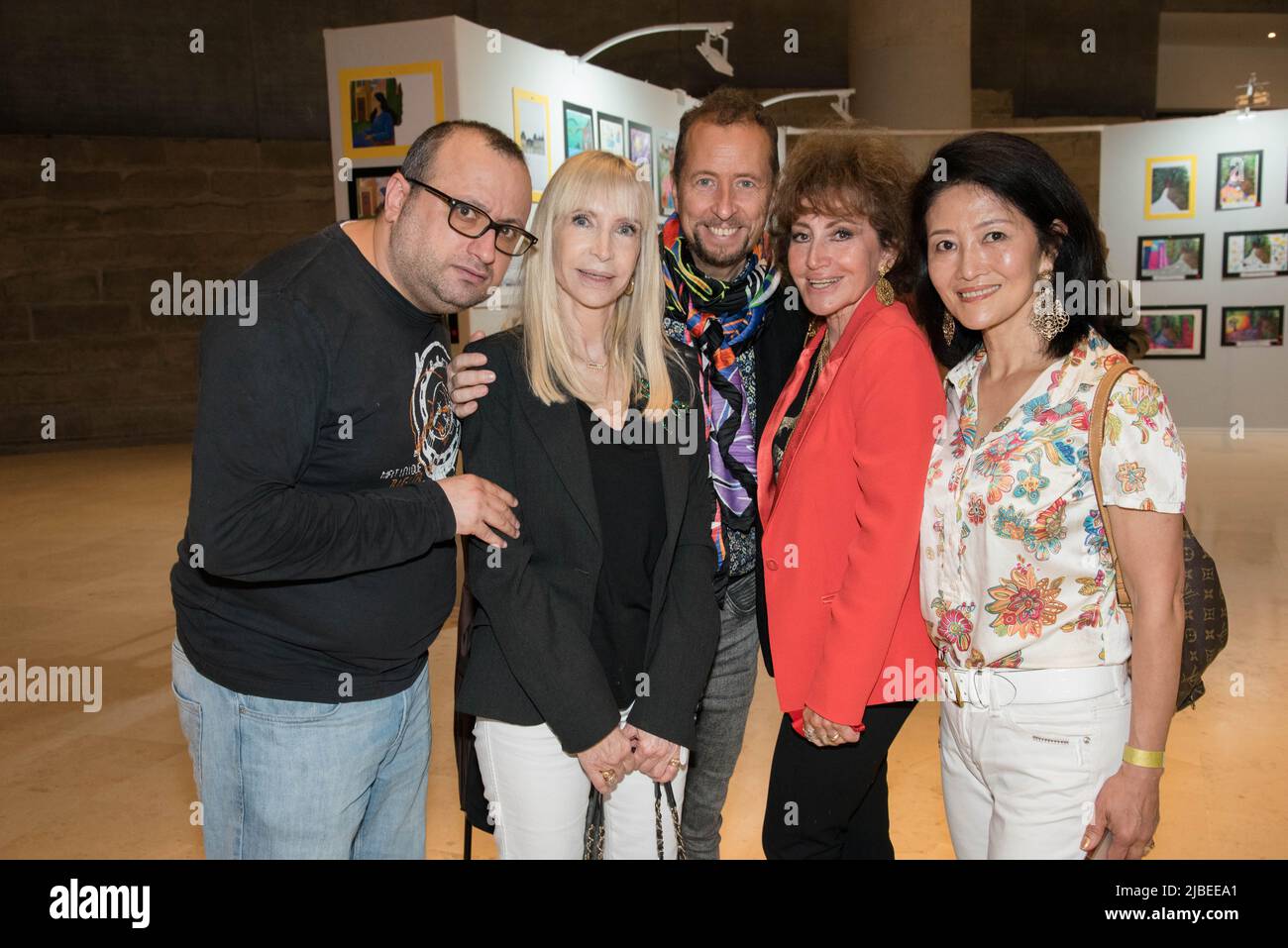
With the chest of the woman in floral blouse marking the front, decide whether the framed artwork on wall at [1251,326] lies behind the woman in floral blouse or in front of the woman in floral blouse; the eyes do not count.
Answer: behind

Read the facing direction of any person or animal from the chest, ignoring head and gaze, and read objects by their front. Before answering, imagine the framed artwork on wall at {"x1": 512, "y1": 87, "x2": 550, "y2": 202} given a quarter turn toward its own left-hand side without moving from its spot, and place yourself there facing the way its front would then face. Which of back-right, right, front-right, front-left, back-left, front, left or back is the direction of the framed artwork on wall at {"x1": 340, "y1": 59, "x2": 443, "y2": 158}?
back

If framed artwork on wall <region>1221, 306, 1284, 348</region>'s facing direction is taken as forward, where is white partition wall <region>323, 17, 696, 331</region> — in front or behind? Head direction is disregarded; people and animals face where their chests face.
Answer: in front

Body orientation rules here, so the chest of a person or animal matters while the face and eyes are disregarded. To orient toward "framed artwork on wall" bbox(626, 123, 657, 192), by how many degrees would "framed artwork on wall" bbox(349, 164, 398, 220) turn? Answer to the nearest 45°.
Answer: approximately 135° to its left

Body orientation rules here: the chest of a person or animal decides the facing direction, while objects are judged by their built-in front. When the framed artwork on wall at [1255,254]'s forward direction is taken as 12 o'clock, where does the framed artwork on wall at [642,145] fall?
the framed artwork on wall at [642,145] is roughly at 1 o'clock from the framed artwork on wall at [1255,254].

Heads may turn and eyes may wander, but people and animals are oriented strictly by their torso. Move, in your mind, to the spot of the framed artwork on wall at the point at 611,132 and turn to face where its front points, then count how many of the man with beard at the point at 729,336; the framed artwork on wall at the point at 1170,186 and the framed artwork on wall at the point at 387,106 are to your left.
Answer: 1

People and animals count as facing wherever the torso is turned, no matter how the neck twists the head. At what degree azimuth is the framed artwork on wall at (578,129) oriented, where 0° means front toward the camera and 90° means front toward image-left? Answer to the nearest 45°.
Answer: approximately 315°

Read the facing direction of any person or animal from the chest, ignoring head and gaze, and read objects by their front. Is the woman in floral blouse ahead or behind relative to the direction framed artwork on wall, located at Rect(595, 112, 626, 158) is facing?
ahead

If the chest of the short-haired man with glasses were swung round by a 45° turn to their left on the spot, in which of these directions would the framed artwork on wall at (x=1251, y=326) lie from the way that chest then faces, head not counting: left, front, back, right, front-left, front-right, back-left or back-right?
front-left

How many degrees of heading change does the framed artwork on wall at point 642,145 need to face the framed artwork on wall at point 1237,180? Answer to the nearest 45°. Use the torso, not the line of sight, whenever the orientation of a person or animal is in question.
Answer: approximately 90° to its left
